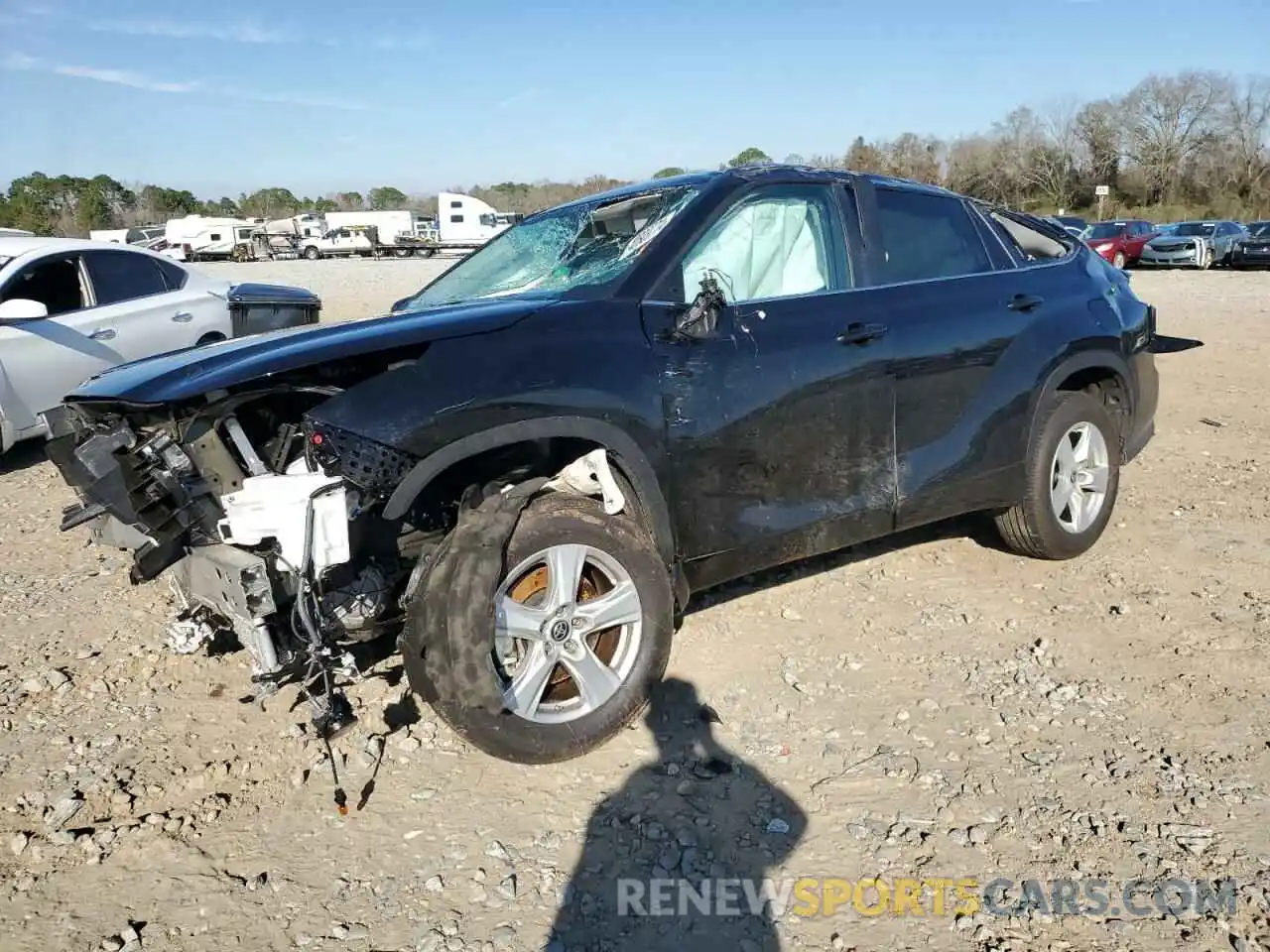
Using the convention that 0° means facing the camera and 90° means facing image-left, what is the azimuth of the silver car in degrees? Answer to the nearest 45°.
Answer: approximately 45°

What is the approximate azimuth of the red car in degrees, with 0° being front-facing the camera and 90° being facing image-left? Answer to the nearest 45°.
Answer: approximately 45°

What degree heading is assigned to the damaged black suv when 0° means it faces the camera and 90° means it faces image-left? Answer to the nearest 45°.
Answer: approximately 45°

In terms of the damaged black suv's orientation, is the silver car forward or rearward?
rearward

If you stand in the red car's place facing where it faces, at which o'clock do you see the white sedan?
The white sedan is roughly at 11 o'clock from the red car.

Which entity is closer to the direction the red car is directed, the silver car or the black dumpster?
the black dumpster

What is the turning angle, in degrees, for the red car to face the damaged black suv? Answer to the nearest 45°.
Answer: approximately 45° to its left

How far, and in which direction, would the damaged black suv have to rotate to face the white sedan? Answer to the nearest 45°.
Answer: approximately 90° to its right

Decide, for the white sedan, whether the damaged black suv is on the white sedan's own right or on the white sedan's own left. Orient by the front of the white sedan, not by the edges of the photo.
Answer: on the white sedan's own left

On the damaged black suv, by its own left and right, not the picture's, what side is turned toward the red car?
back
